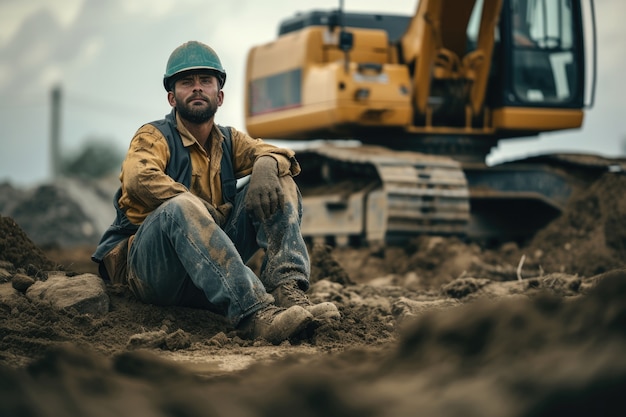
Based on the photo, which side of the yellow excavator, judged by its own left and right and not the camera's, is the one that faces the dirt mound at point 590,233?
front

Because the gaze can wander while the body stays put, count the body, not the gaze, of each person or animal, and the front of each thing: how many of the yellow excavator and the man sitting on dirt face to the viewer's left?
0

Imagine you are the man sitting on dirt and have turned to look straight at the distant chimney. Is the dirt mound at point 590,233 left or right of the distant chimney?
right

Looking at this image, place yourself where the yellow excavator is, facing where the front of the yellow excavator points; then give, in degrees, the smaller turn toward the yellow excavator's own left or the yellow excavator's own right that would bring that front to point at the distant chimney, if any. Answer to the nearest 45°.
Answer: approximately 180°

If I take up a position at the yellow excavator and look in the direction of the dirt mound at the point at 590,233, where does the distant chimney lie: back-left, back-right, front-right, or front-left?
back-left

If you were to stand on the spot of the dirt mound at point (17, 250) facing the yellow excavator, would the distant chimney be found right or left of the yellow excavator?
left

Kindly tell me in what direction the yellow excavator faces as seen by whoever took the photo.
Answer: facing the viewer and to the right of the viewer

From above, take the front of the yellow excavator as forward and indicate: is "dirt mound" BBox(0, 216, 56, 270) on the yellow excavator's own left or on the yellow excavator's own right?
on the yellow excavator's own right
